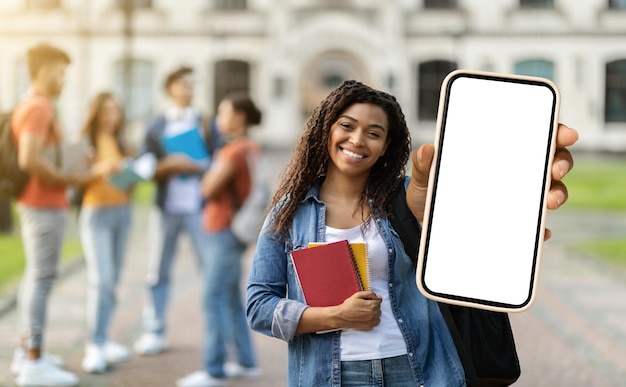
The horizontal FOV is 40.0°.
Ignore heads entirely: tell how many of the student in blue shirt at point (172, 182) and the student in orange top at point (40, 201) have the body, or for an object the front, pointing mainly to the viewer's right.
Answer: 1

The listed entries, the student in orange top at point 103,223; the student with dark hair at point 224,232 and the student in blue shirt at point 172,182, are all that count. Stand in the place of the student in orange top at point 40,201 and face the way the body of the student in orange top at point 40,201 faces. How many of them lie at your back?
0

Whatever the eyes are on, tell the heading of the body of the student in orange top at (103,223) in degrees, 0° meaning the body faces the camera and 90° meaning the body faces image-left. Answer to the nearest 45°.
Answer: approximately 315°

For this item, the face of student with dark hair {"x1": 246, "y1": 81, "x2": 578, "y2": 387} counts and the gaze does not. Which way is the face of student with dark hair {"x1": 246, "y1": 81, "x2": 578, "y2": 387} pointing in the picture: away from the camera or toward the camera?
toward the camera

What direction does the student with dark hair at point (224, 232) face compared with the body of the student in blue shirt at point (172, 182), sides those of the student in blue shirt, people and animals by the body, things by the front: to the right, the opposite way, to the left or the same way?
to the right

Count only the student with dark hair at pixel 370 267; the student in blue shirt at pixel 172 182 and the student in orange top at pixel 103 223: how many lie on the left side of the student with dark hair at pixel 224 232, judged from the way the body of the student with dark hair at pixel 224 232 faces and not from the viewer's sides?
1

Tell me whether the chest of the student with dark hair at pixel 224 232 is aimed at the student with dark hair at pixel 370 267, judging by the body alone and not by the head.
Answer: no

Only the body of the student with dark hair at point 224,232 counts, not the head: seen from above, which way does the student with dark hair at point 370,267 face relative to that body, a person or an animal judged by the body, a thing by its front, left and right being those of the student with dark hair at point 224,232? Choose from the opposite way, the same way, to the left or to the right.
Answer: to the left

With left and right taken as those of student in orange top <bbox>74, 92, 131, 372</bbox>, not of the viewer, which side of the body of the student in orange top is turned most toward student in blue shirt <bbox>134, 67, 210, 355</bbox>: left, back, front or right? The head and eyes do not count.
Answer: left

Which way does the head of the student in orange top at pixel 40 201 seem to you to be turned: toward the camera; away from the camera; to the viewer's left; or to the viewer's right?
to the viewer's right

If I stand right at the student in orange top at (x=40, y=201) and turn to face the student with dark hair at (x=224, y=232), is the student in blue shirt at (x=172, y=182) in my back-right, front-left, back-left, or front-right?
front-left

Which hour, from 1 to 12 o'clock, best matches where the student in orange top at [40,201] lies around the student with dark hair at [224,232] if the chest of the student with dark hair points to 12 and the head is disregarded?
The student in orange top is roughly at 12 o'clock from the student with dark hair.

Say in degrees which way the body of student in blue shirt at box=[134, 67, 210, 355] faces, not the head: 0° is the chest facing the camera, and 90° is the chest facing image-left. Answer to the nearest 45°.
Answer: approximately 0°

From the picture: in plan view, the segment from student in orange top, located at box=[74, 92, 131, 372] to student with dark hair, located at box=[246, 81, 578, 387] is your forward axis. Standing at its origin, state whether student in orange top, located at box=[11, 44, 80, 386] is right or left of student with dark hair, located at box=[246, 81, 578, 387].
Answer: right

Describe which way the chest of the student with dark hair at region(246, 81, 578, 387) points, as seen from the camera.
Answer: toward the camera

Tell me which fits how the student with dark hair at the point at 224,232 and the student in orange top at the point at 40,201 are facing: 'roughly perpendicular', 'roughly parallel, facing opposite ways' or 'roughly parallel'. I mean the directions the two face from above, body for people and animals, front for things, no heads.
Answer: roughly parallel, facing opposite ways

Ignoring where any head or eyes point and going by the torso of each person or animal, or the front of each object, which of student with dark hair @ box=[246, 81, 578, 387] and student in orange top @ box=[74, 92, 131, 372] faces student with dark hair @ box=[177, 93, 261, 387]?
the student in orange top

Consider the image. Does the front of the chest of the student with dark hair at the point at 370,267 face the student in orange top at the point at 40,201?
no

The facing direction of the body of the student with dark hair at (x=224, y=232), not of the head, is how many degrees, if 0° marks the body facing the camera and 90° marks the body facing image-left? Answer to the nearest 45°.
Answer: approximately 90°

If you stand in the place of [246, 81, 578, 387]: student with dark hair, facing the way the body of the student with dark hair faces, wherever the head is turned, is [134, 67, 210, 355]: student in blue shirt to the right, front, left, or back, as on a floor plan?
back

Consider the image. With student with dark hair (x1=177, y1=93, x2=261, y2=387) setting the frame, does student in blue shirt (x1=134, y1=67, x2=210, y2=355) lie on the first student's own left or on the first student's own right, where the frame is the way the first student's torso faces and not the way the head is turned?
on the first student's own right

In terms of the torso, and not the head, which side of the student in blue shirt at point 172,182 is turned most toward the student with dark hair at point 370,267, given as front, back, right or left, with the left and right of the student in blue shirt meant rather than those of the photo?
front
